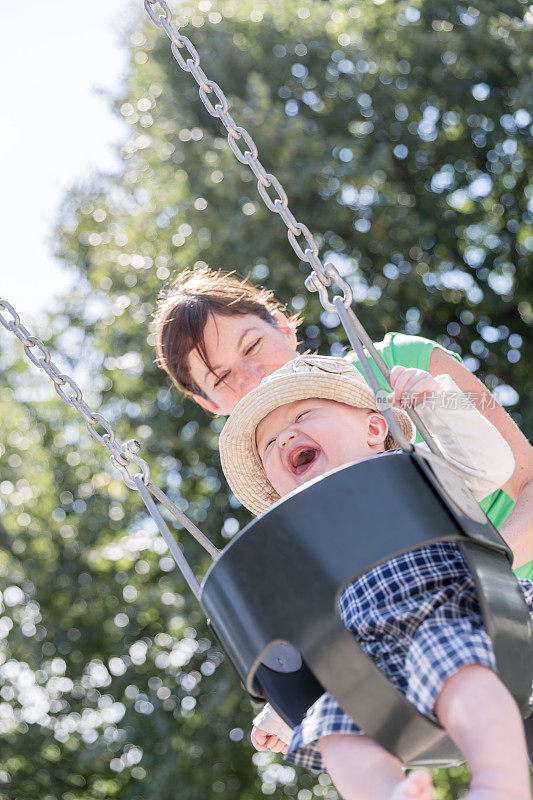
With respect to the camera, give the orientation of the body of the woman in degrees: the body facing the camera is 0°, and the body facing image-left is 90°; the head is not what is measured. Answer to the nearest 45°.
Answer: approximately 0°
